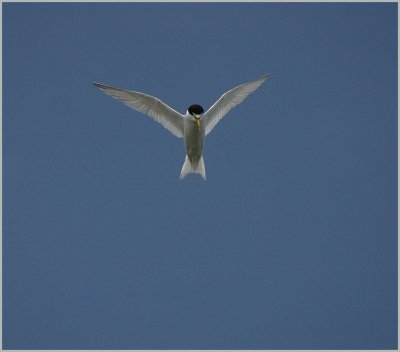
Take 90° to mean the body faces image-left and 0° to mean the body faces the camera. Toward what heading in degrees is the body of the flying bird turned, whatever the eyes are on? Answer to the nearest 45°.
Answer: approximately 0°
